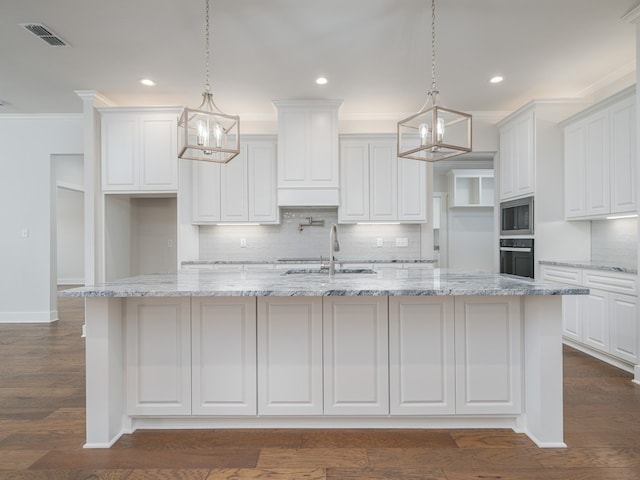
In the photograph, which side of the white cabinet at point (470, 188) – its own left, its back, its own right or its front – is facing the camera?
front

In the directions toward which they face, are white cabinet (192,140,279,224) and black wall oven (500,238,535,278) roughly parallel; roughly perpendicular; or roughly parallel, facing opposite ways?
roughly perpendicular

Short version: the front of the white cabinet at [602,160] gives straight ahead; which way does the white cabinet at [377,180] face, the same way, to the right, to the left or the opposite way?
to the left

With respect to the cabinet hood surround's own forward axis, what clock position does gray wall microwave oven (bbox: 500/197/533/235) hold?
The gray wall microwave oven is roughly at 9 o'clock from the cabinet hood surround.

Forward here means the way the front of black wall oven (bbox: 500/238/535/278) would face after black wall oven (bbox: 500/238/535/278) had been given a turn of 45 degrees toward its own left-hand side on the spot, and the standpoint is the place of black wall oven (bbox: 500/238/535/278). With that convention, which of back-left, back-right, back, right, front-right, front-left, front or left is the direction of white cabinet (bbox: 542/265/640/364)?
front-left

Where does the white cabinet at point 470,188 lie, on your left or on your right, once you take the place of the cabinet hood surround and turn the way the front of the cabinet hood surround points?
on your left

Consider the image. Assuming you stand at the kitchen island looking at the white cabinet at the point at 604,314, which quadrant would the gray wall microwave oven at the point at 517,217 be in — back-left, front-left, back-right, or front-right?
front-left

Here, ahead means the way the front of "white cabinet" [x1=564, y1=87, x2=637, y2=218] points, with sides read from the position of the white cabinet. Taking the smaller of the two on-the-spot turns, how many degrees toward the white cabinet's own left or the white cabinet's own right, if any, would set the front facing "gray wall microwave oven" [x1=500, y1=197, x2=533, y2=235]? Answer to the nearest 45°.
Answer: approximately 90° to the white cabinet's own right

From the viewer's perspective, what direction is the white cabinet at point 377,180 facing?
toward the camera

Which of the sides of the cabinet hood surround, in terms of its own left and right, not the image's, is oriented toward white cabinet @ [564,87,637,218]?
left

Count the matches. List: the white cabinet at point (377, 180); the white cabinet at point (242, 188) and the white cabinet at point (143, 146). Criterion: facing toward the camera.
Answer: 3

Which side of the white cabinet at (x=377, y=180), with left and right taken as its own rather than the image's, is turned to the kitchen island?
front

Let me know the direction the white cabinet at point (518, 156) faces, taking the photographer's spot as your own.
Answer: facing the viewer and to the left of the viewer
